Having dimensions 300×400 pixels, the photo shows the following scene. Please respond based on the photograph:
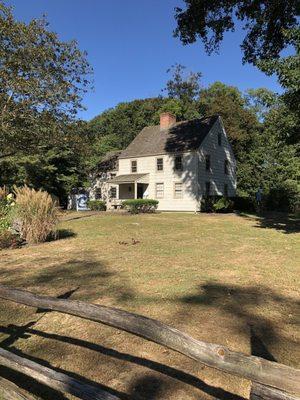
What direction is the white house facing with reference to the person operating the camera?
facing the viewer and to the left of the viewer

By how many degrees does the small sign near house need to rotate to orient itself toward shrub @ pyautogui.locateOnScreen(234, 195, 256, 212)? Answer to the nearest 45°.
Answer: approximately 45° to its left

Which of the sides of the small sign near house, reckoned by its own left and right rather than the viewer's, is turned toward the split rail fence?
front

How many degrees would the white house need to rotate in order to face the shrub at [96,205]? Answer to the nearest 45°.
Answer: approximately 45° to its right

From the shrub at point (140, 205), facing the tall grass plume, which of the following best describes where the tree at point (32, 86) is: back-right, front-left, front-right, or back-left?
front-right

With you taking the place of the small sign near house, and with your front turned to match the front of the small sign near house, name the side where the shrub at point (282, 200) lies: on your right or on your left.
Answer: on your left

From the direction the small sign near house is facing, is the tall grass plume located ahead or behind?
ahead

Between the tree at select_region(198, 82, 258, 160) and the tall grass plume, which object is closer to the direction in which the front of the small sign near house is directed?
the tall grass plume

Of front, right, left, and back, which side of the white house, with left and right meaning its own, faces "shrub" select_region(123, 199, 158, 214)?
front

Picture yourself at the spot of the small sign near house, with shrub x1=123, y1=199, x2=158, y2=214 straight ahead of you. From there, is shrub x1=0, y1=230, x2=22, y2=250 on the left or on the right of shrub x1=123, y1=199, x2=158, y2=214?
right

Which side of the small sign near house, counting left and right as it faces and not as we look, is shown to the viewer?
front

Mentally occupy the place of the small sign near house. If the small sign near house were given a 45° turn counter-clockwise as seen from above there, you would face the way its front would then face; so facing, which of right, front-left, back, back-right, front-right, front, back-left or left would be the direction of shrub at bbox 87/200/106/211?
front

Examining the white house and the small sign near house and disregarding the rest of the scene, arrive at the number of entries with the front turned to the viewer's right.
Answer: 0

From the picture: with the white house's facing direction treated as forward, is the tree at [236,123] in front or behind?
behind
